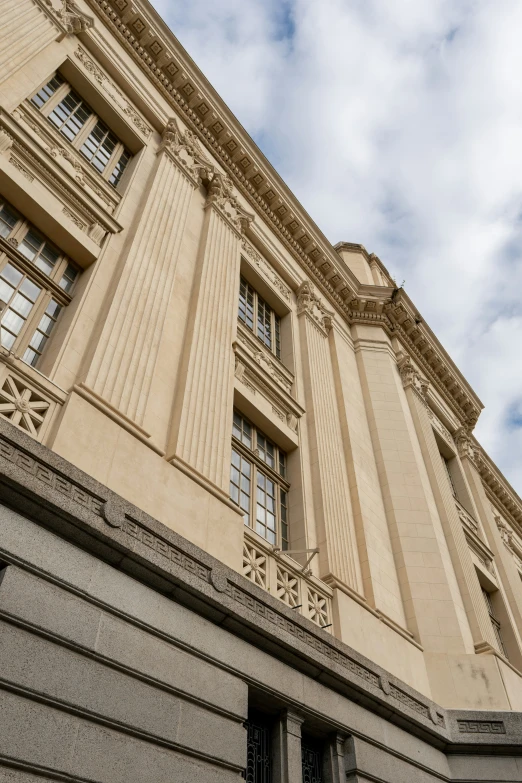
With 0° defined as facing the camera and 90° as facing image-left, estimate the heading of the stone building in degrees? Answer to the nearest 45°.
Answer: approximately 315°
